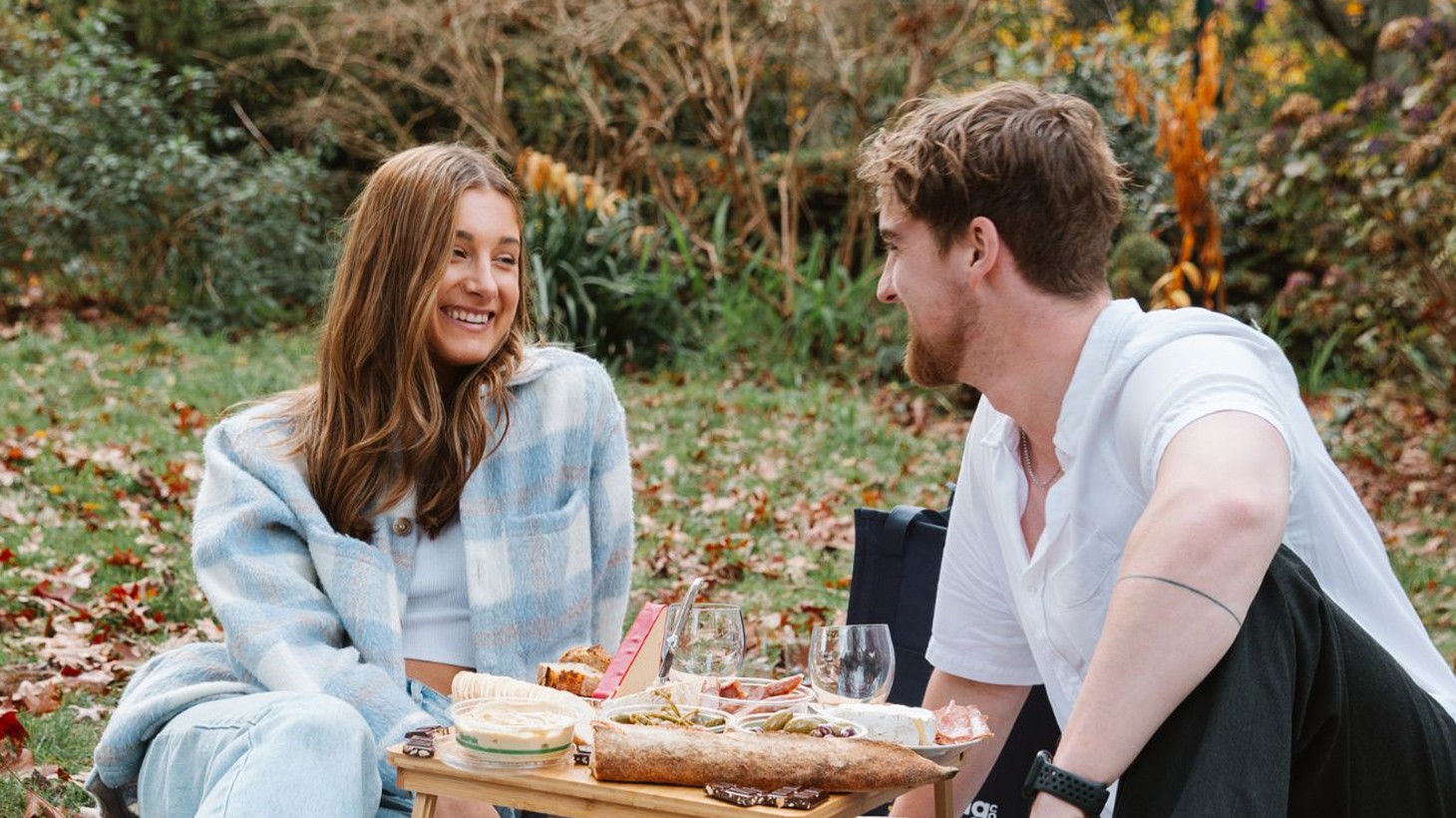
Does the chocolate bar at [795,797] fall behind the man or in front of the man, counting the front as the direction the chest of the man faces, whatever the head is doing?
in front

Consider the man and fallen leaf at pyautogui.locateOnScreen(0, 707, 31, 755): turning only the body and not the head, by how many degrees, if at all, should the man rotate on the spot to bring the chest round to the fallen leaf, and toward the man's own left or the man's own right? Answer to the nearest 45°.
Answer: approximately 45° to the man's own right

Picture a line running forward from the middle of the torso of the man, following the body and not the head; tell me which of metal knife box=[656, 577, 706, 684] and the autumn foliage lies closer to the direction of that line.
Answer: the metal knife

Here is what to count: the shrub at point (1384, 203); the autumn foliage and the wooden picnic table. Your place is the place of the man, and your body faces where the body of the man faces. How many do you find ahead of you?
1

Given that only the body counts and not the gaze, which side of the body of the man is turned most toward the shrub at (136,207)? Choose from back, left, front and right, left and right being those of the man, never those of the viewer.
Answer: right

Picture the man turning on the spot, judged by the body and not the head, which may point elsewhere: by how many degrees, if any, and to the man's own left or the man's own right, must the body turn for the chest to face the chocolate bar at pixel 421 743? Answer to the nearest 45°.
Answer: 0° — they already face it

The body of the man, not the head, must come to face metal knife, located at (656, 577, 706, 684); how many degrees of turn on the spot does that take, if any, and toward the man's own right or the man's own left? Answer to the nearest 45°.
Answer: approximately 45° to the man's own right

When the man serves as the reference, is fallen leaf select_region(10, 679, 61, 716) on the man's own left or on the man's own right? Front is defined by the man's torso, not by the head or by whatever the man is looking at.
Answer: on the man's own right

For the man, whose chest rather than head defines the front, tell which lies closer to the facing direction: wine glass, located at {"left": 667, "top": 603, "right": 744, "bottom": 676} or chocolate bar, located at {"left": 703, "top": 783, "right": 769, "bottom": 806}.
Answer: the chocolate bar

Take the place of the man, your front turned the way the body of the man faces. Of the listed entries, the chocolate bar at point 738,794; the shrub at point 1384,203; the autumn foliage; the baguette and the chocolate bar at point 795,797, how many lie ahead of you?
3

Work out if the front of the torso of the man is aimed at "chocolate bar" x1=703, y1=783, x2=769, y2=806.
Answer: yes

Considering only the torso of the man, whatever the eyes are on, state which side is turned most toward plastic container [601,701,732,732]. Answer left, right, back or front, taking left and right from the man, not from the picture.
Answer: front

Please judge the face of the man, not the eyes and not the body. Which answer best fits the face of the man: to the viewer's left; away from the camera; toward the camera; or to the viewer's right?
to the viewer's left

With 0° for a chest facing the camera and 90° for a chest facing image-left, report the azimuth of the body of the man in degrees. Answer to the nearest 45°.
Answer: approximately 45°

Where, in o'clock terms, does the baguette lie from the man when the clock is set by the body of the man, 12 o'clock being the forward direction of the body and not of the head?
The baguette is roughly at 12 o'clock from the man.
